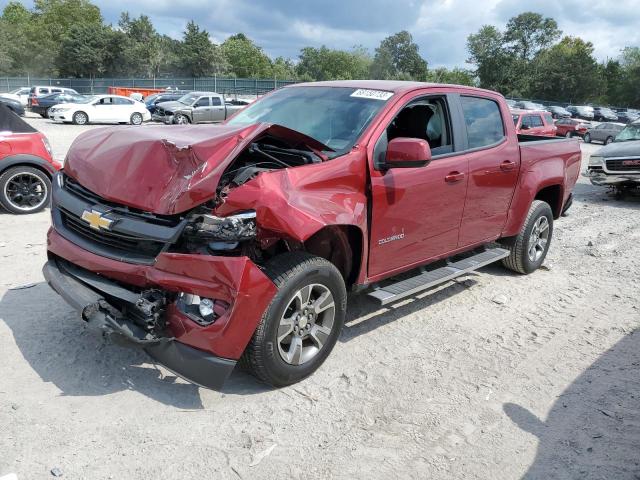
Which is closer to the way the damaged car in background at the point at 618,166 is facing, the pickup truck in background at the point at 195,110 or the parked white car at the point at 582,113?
the pickup truck in background

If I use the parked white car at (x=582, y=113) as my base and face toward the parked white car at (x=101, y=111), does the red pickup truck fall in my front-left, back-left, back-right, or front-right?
front-left

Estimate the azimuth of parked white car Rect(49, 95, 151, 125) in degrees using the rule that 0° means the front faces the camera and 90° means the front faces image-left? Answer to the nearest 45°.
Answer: approximately 90°

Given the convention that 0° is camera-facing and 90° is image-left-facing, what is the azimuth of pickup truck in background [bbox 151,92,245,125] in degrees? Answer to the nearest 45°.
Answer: approximately 45°

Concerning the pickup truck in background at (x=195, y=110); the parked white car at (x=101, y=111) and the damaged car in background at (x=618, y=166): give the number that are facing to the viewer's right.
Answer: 0

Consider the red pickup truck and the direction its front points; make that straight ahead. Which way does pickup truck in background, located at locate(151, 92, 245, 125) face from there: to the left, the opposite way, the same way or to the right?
the same way

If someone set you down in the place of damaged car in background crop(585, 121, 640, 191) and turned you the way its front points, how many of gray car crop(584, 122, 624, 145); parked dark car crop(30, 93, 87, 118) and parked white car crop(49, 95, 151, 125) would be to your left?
0

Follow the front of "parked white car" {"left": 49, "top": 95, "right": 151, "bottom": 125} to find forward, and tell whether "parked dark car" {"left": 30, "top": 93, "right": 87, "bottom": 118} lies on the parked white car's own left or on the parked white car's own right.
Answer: on the parked white car's own right

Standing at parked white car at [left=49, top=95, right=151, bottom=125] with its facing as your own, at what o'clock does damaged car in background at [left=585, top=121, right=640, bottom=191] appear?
The damaged car in background is roughly at 8 o'clock from the parked white car.

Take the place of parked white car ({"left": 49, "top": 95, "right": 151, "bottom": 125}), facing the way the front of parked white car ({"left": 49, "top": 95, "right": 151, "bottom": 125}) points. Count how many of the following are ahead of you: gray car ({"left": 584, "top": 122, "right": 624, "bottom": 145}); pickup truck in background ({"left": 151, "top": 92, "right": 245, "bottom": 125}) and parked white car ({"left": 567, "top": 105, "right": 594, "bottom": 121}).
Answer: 0

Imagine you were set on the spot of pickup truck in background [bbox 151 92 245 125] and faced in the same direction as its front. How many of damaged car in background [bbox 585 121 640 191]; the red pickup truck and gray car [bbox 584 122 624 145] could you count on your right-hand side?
0

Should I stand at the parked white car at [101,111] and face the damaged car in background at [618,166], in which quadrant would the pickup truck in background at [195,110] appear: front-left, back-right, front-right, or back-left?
front-left

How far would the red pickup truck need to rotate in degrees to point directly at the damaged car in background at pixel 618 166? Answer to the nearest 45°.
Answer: approximately 180°

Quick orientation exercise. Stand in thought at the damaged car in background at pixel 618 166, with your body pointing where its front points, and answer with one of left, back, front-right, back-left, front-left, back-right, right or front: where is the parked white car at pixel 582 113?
back-right

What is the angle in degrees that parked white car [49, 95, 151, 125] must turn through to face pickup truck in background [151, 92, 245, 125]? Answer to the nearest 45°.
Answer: approximately 180°

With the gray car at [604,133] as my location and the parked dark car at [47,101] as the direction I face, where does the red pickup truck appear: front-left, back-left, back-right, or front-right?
front-left
